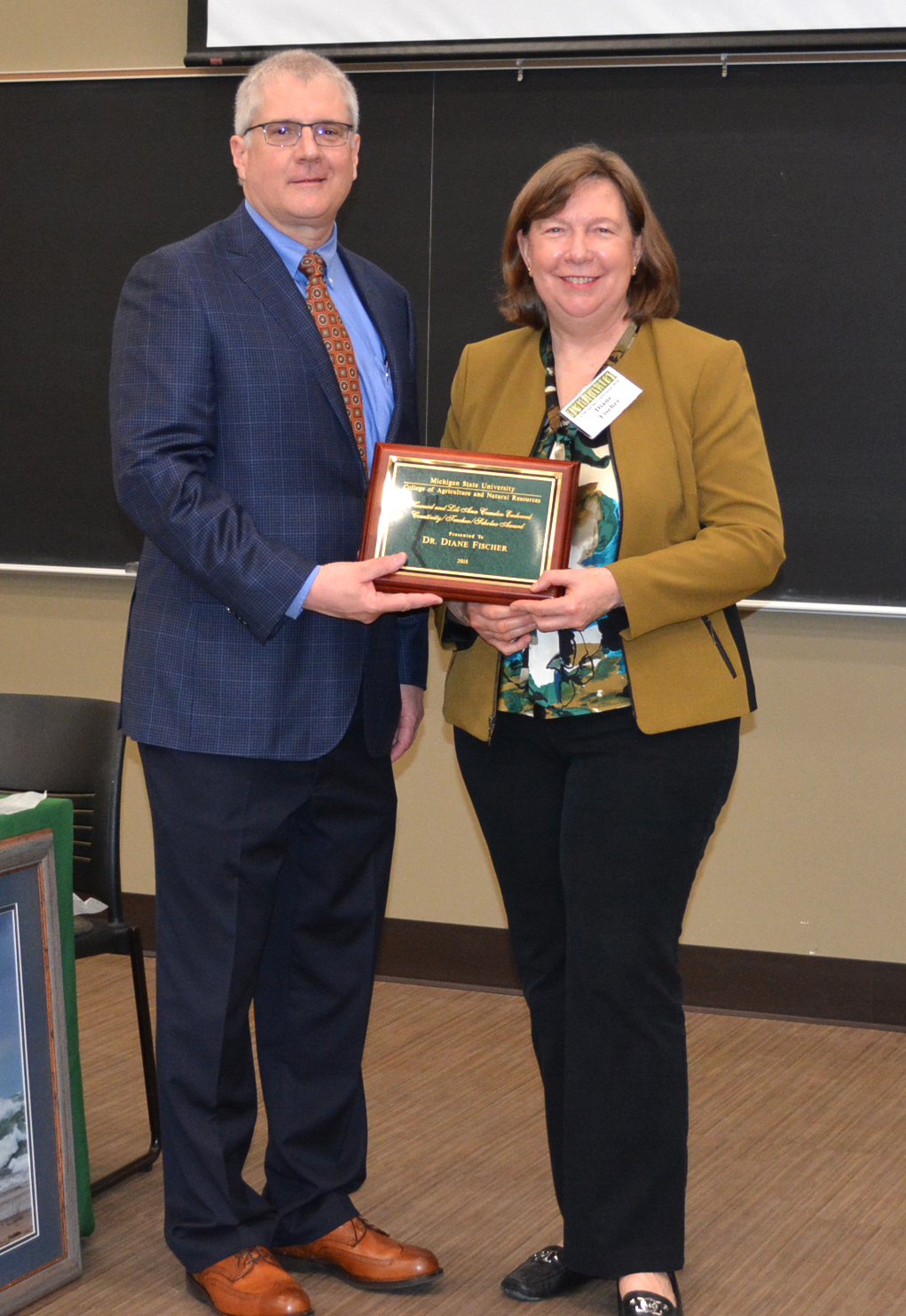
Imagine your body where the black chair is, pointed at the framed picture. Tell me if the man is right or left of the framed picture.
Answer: left

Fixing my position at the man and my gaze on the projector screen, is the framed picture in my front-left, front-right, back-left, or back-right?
back-left

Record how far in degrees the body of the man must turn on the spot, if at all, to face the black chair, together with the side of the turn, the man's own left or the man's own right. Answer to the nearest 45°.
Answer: approximately 180°

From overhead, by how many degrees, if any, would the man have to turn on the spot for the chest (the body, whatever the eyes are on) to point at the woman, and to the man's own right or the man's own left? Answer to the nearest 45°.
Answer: approximately 45° to the man's own left

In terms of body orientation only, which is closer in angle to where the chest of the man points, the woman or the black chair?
the woman

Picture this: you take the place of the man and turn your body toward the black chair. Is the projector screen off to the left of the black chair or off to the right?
right

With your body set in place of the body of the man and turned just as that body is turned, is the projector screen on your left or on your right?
on your left

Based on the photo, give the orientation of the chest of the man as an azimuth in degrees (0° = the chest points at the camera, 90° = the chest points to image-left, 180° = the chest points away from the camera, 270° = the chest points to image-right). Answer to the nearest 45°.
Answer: approximately 315°

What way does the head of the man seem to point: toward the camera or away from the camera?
toward the camera
